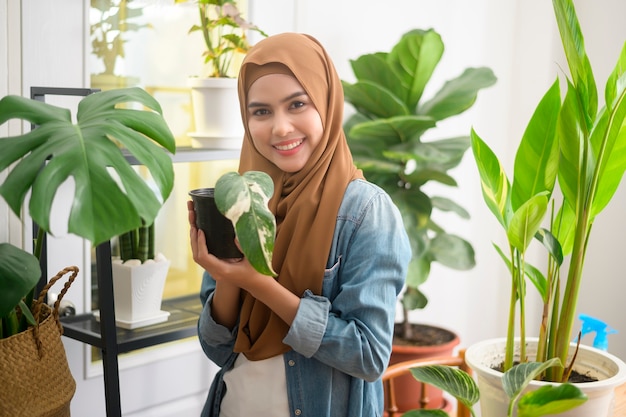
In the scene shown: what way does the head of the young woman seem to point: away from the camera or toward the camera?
toward the camera

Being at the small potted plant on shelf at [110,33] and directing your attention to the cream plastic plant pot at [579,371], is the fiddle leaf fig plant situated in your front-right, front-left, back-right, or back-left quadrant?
front-left

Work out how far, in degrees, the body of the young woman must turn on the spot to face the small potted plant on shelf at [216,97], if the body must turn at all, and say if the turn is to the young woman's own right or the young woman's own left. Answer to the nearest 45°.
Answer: approximately 135° to the young woman's own right

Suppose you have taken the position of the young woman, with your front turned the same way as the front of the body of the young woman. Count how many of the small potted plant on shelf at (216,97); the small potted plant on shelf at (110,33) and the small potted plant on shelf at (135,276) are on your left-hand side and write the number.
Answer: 0

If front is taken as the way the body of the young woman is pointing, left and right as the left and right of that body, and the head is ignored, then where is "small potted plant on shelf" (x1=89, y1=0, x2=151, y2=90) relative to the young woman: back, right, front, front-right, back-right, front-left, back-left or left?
right

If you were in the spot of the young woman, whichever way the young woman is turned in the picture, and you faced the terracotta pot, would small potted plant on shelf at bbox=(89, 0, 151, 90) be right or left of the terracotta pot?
left

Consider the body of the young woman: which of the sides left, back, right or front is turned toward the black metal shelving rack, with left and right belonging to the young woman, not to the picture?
right

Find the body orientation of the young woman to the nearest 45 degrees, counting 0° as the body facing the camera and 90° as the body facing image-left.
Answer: approximately 45°

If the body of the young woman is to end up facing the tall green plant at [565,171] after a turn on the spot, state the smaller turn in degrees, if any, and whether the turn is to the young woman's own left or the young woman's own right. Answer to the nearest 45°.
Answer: approximately 135° to the young woman's own left

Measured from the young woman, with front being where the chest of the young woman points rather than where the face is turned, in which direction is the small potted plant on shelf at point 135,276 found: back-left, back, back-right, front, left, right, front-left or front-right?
right
